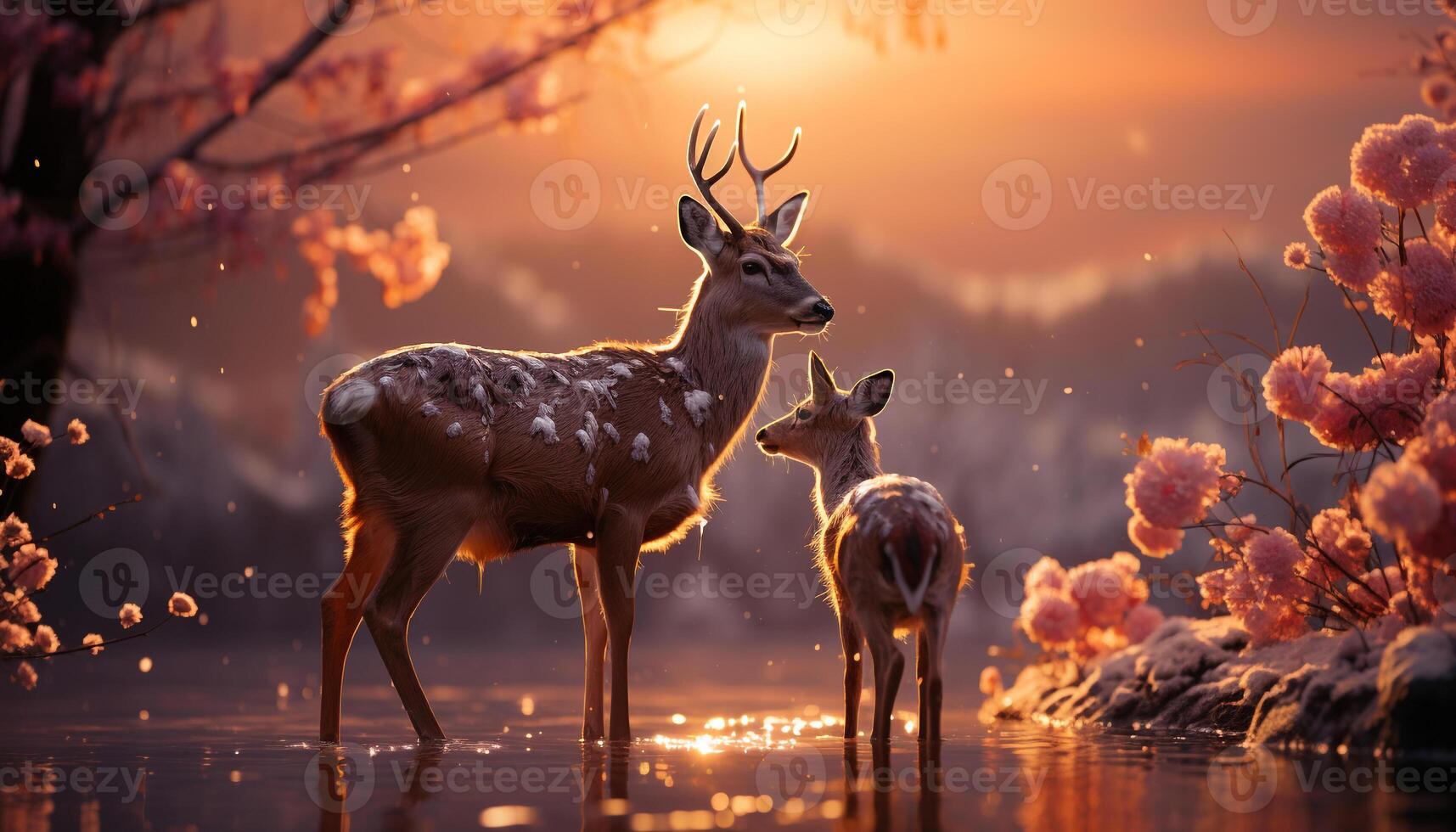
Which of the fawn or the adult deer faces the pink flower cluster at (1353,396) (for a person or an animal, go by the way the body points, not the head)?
the adult deer

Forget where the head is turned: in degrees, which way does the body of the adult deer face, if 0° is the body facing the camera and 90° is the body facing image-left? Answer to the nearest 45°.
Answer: approximately 270°

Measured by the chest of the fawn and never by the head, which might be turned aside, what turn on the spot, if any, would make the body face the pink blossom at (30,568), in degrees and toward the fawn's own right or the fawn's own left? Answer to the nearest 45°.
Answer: approximately 45° to the fawn's own left

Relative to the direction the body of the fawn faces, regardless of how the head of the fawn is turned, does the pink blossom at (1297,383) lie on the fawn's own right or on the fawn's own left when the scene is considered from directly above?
on the fawn's own right

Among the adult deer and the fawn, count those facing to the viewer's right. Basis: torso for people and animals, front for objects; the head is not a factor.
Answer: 1

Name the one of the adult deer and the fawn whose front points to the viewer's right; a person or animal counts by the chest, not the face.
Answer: the adult deer

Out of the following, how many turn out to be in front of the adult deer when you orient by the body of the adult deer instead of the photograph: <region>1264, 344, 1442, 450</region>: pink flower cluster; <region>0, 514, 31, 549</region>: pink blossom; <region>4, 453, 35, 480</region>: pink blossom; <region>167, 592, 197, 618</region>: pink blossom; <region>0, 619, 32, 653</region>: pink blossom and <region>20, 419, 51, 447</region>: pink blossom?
1

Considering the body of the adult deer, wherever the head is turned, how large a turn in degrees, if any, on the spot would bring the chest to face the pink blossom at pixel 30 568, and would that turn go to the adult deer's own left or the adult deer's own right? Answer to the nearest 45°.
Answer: approximately 180°

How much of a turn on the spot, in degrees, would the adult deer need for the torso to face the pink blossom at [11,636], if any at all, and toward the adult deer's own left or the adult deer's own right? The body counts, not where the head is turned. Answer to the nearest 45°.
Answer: approximately 180°

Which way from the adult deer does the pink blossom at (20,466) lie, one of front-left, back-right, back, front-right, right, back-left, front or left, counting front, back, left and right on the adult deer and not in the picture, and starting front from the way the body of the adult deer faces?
back

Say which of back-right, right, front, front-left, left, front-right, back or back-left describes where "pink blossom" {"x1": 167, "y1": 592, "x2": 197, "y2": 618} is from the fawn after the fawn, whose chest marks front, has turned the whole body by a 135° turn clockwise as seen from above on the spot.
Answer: back

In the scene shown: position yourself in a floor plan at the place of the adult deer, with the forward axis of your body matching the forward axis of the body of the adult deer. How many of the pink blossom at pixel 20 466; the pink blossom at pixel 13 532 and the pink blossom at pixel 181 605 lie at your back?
3

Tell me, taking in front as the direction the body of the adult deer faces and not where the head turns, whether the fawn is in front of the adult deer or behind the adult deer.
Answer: in front

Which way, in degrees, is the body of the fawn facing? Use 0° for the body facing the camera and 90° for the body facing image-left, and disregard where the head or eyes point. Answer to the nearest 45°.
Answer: approximately 135°

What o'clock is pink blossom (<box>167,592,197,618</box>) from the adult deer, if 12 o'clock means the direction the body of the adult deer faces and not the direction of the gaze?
The pink blossom is roughly at 6 o'clock from the adult deer.

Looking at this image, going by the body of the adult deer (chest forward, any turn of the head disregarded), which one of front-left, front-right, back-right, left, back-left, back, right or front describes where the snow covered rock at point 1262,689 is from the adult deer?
front

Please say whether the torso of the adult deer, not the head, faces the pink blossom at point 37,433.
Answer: no
